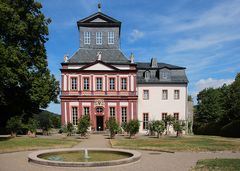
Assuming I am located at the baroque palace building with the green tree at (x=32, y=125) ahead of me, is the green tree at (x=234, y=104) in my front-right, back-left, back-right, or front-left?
back-left

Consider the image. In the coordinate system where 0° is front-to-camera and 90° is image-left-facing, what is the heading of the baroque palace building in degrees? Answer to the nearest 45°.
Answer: approximately 0°

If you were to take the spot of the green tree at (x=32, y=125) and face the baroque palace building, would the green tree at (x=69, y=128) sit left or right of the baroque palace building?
right

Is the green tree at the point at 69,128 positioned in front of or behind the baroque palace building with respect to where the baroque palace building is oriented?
in front

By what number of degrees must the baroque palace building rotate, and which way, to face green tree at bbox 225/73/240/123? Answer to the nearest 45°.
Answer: approximately 90° to its left

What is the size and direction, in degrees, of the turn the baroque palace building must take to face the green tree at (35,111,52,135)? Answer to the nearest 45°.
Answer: approximately 45° to its right

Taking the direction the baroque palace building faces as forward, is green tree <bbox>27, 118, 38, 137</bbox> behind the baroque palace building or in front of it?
in front
